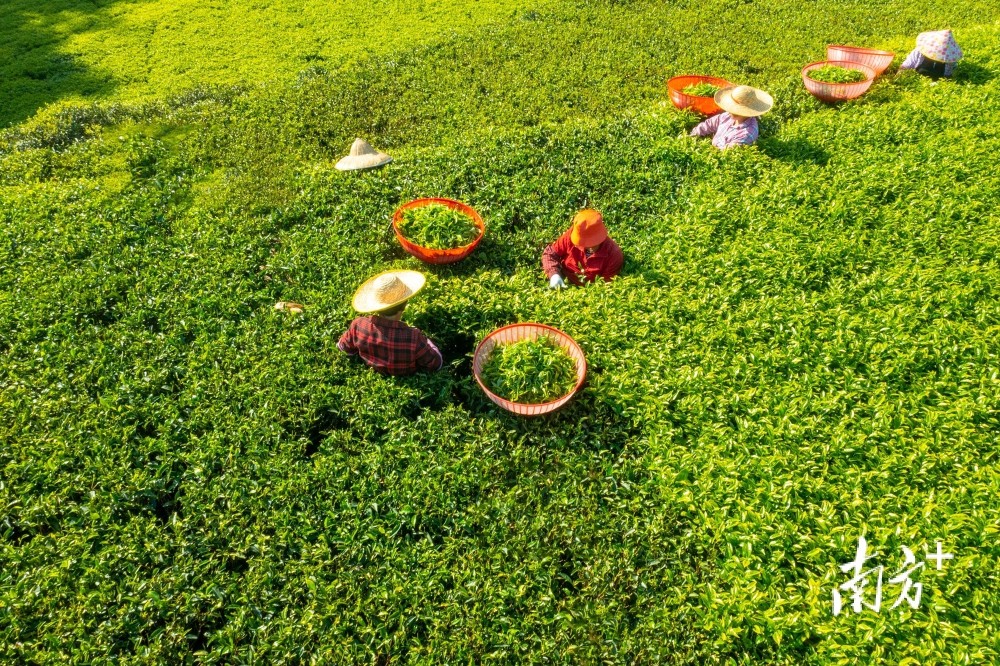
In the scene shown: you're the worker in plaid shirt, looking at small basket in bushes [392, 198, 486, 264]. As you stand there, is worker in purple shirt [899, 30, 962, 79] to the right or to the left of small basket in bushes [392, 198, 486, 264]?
right

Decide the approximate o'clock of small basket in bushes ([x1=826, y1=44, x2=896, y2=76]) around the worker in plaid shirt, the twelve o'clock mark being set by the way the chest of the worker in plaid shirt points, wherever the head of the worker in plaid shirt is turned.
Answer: The small basket in bushes is roughly at 2 o'clock from the worker in plaid shirt.

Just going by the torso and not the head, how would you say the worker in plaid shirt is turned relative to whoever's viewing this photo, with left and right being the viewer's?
facing away from the viewer

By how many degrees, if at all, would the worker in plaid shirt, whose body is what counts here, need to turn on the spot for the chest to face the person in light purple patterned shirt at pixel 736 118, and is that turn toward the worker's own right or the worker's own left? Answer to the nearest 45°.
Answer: approximately 45° to the worker's own right

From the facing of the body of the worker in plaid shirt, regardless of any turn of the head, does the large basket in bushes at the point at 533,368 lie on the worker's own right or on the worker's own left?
on the worker's own right

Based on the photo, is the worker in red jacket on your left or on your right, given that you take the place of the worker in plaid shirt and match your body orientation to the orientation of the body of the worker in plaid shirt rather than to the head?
on your right
